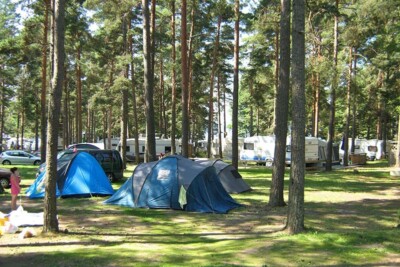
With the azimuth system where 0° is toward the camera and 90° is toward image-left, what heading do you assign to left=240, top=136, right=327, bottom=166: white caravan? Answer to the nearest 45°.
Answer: approximately 90°

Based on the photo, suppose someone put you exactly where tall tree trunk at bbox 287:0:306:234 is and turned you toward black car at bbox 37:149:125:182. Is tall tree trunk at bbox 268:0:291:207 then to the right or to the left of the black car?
right

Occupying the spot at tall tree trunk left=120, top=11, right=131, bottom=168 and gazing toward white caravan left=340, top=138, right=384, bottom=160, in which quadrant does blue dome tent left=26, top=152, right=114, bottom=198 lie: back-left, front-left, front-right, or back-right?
back-right

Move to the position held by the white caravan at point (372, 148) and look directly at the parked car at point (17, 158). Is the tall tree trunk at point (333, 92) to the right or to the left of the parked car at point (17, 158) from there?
left
